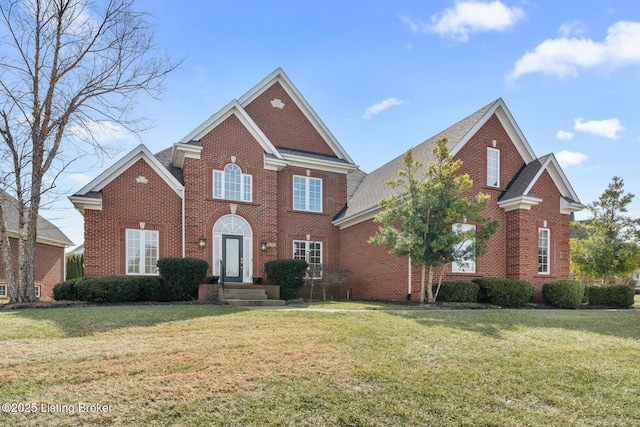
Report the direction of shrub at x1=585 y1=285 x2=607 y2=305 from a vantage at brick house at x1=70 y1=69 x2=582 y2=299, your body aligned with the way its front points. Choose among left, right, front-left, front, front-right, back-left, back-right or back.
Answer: left

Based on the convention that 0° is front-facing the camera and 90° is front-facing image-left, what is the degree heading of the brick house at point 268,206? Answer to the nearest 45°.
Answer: approximately 0°

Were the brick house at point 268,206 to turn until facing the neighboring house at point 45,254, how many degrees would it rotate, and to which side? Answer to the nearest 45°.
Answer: approximately 135° to its right

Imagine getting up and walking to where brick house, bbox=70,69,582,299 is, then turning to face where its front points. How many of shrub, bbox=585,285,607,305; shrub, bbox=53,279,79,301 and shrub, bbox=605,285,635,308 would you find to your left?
2

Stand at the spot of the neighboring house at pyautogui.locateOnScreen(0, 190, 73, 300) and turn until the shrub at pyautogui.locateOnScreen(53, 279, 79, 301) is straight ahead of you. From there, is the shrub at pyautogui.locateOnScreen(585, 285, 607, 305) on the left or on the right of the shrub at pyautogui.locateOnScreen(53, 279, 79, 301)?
left

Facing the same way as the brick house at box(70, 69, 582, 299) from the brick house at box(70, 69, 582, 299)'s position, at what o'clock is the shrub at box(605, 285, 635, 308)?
The shrub is roughly at 9 o'clock from the brick house.
